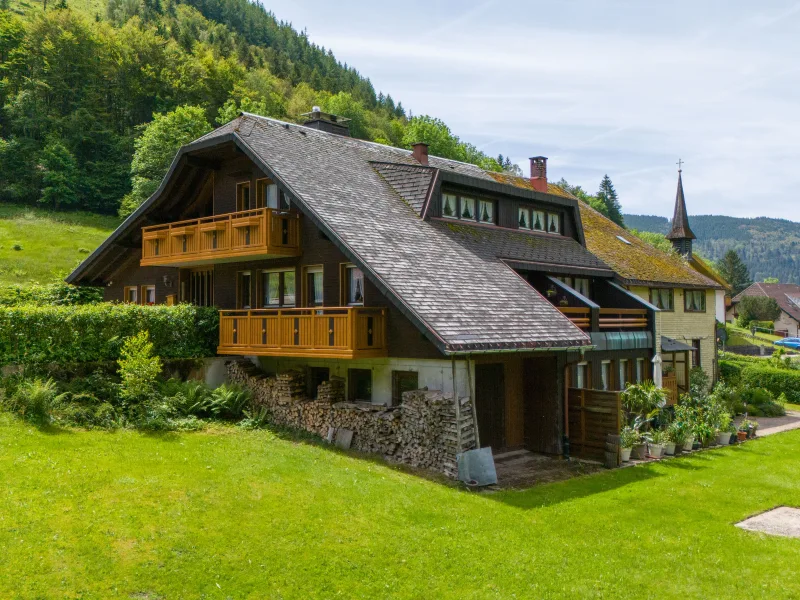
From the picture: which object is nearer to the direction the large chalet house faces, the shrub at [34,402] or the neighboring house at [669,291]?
the shrub

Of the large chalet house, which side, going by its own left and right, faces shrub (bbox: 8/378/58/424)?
front

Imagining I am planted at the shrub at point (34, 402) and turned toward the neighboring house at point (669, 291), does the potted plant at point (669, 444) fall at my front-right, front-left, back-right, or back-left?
front-right

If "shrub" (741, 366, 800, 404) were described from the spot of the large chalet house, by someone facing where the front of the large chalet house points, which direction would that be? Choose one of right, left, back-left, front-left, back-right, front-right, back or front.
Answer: back

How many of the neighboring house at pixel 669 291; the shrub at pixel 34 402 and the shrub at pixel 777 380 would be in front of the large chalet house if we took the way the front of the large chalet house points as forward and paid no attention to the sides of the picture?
1

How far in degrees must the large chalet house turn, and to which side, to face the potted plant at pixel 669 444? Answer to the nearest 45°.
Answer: approximately 135° to its left
